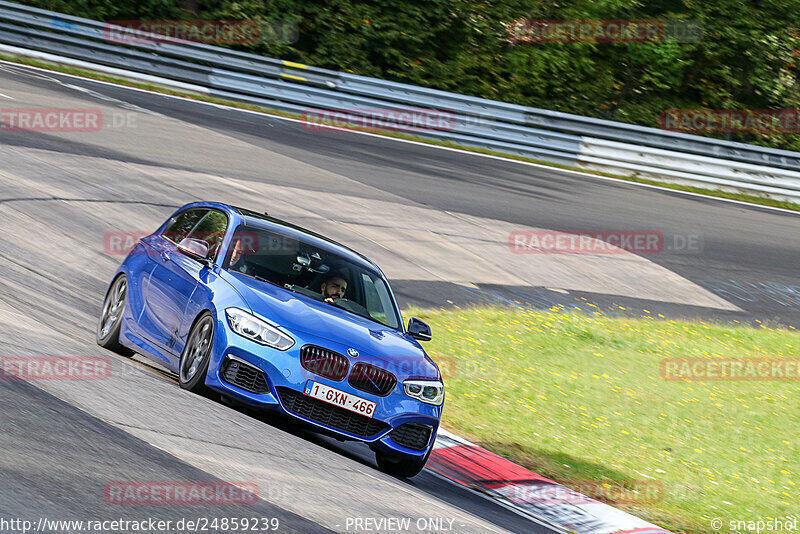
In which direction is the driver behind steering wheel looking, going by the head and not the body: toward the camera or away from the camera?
toward the camera

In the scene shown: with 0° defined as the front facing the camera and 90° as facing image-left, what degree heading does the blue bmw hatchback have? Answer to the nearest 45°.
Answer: approximately 315°

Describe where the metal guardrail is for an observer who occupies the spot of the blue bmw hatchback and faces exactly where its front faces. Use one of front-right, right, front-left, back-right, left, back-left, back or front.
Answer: back-left
